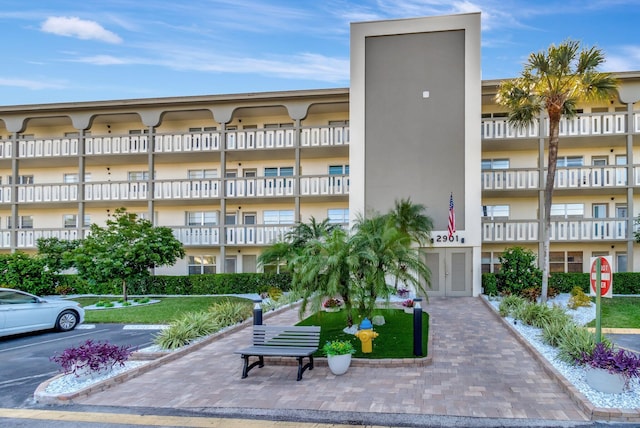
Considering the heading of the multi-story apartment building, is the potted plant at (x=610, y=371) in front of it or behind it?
in front

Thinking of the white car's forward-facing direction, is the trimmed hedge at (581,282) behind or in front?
in front

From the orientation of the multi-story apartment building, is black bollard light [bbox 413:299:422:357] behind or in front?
in front

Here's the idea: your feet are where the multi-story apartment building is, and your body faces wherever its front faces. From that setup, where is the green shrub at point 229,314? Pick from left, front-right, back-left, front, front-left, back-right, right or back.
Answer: front

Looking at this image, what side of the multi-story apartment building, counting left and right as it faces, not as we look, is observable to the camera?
front

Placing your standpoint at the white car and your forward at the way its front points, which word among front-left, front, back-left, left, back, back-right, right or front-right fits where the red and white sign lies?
front-right

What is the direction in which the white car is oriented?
to the viewer's right

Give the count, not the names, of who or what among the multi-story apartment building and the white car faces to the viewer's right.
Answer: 1

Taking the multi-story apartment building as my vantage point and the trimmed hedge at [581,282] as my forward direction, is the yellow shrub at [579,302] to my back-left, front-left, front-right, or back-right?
front-right

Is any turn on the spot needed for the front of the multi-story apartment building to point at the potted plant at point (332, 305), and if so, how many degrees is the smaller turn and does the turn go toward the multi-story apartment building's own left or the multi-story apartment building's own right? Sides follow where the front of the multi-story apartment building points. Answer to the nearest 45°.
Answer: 0° — it already faces it

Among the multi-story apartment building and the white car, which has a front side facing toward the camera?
the multi-story apartment building
